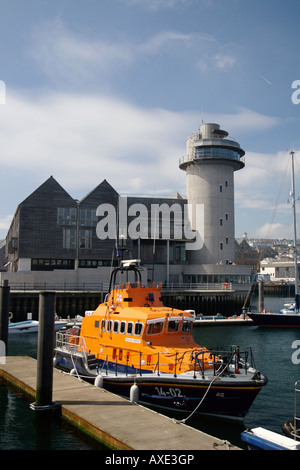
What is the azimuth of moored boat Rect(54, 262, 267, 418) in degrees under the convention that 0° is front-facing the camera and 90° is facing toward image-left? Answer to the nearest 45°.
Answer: approximately 315°

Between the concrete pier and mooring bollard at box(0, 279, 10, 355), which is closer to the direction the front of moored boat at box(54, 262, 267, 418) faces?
the concrete pier

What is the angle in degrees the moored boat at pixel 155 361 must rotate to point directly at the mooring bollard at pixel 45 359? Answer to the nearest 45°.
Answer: approximately 90° to its right

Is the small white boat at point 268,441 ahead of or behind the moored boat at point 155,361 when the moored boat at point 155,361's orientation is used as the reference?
ahead

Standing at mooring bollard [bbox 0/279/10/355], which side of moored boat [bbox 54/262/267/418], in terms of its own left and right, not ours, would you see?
back
